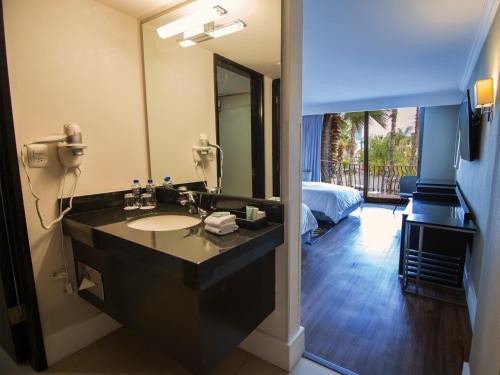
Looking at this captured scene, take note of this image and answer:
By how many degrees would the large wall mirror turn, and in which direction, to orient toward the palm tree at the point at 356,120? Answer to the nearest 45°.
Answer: approximately 180°

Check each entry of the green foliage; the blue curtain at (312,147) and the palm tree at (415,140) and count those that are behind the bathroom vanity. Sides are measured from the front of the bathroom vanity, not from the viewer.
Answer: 3

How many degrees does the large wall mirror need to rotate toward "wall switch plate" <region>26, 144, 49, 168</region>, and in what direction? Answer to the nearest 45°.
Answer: approximately 45° to its right

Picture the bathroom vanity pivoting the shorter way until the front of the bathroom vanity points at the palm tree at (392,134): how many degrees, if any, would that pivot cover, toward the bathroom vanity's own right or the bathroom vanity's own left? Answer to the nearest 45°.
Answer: approximately 180°

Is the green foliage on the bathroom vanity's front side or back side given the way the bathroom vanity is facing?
on the back side

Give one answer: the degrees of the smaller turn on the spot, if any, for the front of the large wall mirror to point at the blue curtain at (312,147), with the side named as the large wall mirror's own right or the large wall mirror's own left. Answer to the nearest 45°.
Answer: approximately 180°

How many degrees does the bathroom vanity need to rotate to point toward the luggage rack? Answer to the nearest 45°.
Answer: approximately 135° to its left

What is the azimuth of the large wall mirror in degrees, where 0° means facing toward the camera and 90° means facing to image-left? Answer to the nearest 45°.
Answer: approximately 45°

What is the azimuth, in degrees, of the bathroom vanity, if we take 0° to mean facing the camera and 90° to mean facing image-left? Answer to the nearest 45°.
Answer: approximately 45°

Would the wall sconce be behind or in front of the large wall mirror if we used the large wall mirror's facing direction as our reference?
behind

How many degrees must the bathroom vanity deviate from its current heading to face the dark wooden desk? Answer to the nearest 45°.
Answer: approximately 135° to its left

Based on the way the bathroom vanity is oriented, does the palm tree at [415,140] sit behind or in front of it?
behind
